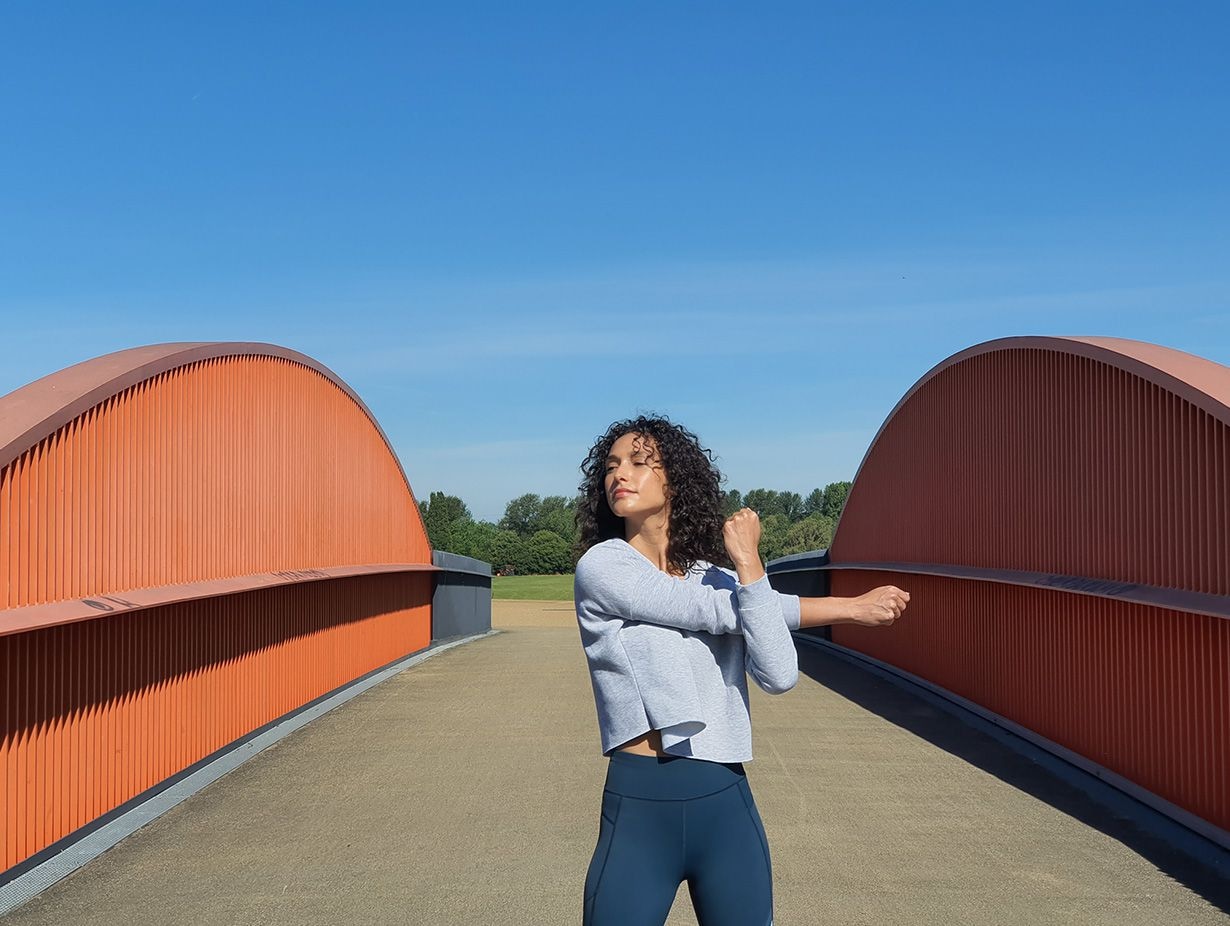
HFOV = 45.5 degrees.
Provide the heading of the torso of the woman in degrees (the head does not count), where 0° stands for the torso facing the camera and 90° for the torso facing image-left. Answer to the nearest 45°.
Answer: approximately 0°

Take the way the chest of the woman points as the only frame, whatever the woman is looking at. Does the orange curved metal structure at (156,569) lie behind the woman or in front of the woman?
behind
